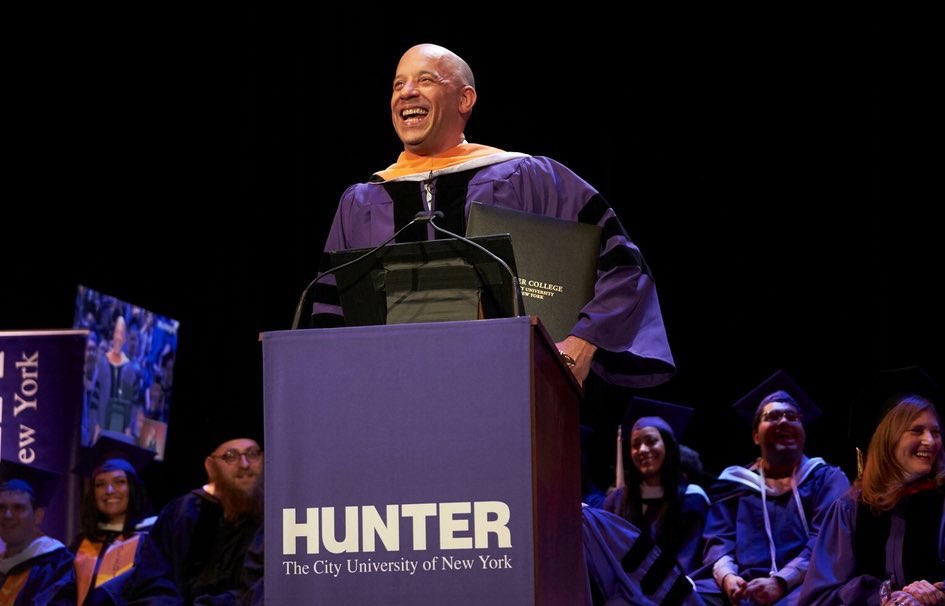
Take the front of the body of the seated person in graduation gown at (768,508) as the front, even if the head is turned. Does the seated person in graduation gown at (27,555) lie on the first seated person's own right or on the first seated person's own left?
on the first seated person's own right

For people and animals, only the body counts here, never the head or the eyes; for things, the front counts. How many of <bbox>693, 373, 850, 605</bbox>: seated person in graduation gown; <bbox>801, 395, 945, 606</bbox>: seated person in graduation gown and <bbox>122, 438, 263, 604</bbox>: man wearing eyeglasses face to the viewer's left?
0

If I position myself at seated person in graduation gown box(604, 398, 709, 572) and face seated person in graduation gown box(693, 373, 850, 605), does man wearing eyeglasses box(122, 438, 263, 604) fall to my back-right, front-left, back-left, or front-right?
back-right

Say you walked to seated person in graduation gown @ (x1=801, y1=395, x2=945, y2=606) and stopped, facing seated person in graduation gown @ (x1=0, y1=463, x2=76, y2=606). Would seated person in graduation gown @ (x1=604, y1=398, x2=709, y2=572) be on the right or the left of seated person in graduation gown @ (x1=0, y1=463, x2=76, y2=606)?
right

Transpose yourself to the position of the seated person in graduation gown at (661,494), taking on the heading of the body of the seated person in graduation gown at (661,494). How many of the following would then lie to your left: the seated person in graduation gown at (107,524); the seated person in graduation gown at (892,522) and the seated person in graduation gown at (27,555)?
1

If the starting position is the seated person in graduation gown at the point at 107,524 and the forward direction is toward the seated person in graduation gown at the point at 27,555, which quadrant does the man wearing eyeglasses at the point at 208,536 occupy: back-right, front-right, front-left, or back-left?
back-left

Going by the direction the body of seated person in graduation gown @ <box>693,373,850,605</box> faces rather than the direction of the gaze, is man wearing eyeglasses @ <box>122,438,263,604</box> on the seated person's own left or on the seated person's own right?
on the seated person's own right

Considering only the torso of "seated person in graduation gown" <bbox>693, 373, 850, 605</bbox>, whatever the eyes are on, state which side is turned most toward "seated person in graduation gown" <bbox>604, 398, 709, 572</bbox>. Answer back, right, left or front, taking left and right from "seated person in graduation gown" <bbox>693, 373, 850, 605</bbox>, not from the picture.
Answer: right

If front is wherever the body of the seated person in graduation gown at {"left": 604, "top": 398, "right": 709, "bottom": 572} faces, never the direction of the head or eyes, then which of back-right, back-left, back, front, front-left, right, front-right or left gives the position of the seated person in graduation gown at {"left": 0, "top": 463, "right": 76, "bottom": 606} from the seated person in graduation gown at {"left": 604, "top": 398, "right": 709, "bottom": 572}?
front-right

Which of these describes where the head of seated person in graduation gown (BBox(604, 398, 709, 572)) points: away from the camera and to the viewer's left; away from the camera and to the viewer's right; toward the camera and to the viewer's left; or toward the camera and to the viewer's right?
toward the camera and to the viewer's left

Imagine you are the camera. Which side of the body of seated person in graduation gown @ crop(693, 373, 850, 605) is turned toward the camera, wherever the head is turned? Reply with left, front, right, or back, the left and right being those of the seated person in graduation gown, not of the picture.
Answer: front

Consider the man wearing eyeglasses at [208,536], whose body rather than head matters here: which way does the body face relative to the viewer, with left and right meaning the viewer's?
facing the viewer and to the right of the viewer

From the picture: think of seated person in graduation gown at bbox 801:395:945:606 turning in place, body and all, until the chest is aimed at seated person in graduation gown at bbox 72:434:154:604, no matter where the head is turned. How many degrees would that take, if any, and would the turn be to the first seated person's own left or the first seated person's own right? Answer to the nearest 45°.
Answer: approximately 135° to the first seated person's own right

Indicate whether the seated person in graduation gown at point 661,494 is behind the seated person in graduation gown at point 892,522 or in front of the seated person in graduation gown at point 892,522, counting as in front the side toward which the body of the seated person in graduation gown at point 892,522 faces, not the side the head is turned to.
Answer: behind

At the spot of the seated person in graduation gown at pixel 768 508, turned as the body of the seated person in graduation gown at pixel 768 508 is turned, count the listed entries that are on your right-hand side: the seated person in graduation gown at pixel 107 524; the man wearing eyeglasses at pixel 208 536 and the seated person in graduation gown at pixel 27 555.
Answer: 3
